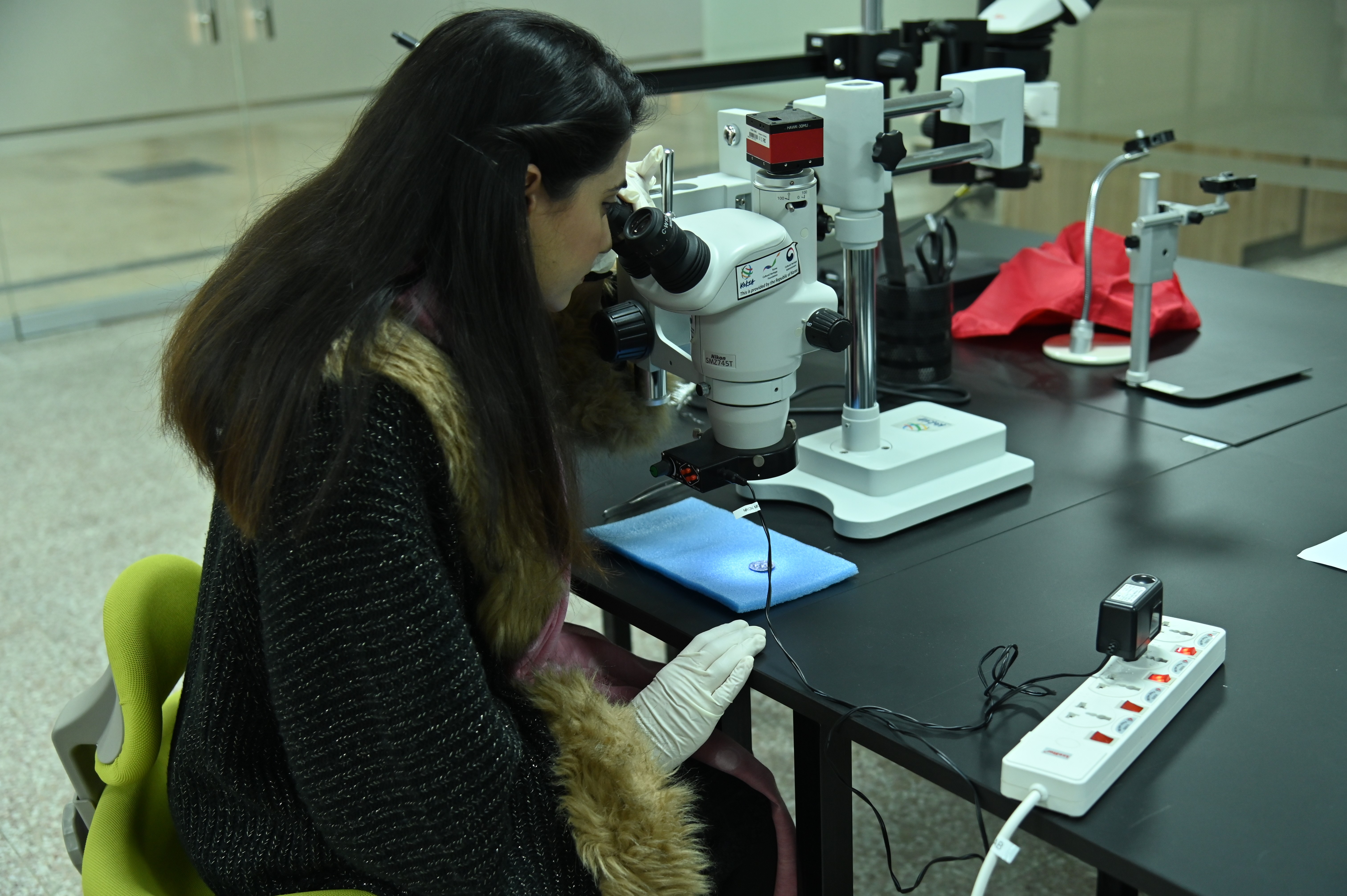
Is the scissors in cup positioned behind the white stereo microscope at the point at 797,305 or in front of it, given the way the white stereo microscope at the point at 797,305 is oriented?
behind

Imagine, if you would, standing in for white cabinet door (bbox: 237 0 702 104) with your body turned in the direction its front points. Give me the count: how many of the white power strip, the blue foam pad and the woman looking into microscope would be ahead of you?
3

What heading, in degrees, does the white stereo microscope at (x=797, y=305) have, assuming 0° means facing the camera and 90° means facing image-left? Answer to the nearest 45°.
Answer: approximately 45°

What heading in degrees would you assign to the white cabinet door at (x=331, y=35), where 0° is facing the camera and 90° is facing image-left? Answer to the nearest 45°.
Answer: approximately 0°

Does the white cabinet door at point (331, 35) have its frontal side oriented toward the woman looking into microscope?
yes

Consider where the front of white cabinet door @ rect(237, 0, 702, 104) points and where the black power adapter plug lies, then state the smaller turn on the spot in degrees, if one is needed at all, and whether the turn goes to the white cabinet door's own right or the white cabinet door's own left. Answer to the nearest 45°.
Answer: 0° — it already faces it

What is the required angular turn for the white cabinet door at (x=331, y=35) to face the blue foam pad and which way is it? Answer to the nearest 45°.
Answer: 0° — it already faces it

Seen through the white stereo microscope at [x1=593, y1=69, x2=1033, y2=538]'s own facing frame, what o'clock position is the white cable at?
The white cable is roughly at 10 o'clock from the white stereo microscope.
